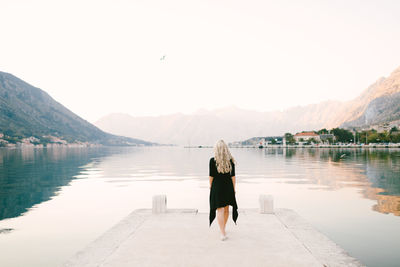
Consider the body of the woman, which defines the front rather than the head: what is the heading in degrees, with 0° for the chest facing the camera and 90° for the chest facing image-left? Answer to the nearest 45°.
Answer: approximately 180°

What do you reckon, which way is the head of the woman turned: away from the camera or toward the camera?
away from the camera
